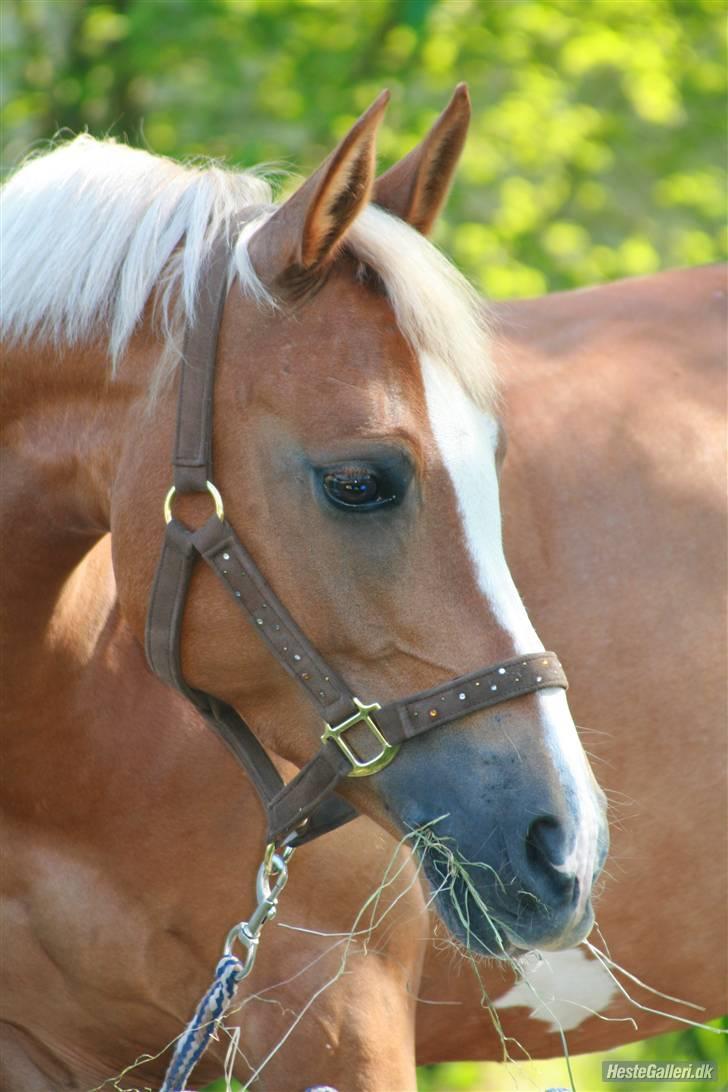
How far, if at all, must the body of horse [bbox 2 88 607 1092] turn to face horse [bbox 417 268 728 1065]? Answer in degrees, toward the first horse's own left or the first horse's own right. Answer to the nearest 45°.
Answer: approximately 90° to the first horse's own left

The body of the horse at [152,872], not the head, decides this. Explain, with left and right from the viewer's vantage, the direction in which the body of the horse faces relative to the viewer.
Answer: facing the viewer and to the right of the viewer
